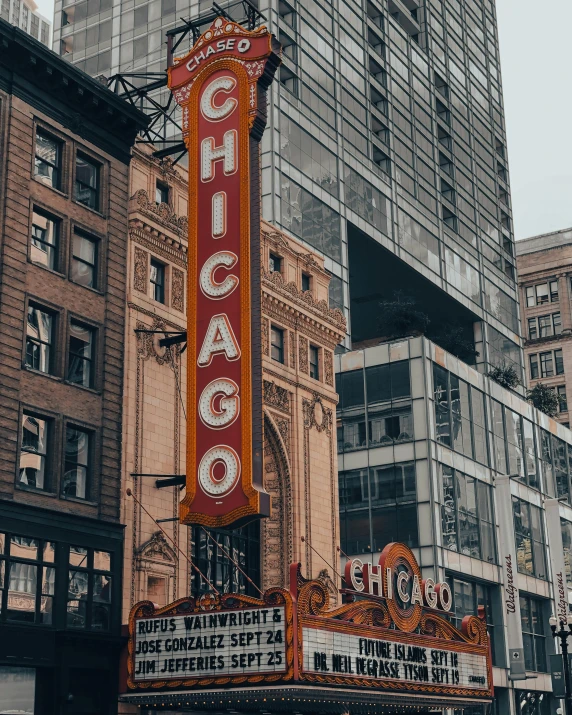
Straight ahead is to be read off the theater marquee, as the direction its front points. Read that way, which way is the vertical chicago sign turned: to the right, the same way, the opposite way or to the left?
to the right

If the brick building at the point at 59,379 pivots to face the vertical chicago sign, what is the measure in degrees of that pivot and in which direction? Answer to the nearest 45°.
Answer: approximately 45° to its left

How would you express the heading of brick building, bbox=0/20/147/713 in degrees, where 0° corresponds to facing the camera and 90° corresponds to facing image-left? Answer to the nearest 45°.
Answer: approximately 315°

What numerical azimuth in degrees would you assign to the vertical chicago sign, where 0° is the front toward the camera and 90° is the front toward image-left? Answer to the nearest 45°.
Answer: approximately 45°

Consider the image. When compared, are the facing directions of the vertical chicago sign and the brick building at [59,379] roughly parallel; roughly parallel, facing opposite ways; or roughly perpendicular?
roughly perpendicular

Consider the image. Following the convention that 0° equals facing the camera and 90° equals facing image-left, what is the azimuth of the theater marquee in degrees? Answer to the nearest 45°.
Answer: approximately 315°
